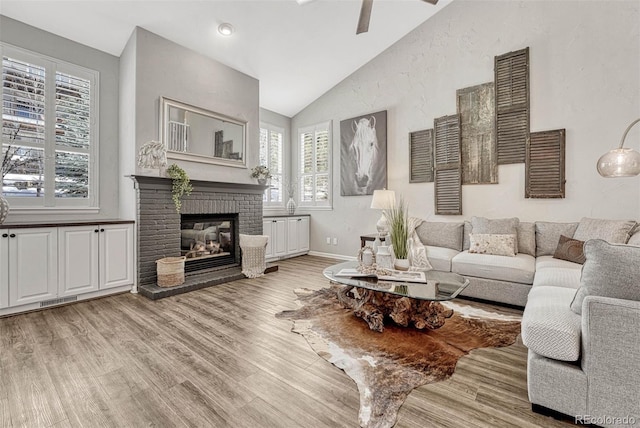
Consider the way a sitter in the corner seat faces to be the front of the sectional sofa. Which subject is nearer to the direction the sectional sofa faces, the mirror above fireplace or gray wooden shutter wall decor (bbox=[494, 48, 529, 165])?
the mirror above fireplace

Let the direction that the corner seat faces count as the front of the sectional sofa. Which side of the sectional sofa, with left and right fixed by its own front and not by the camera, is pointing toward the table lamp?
right

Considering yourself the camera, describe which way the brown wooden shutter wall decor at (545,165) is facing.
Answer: facing the viewer

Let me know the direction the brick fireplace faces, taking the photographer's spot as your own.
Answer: facing the viewer and to the right of the viewer

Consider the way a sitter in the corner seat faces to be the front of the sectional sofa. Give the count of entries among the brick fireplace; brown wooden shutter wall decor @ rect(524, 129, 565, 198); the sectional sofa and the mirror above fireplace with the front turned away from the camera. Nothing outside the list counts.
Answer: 0

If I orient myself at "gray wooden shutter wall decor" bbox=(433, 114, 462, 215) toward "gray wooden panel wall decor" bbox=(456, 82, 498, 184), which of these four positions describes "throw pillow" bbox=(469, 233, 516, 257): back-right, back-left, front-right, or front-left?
front-right

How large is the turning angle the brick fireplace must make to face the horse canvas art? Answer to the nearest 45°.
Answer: approximately 45° to its left

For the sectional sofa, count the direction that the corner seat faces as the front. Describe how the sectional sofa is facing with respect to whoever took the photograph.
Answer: facing the viewer and to the left of the viewer

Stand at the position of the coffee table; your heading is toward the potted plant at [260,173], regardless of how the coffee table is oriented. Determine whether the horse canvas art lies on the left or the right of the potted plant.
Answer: right

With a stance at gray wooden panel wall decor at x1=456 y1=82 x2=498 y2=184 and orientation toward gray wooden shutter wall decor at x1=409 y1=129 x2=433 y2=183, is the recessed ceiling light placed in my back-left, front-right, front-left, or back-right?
front-left

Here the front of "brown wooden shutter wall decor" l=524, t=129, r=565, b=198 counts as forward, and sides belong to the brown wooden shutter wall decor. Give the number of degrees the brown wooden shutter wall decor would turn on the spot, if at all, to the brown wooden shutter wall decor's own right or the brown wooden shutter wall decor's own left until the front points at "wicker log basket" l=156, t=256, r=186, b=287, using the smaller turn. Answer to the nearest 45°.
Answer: approximately 45° to the brown wooden shutter wall decor's own right

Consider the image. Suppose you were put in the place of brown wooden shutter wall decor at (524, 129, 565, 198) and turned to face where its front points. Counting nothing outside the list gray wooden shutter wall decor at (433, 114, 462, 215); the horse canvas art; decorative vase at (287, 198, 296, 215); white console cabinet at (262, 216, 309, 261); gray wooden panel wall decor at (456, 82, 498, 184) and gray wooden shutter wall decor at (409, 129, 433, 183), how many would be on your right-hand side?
6

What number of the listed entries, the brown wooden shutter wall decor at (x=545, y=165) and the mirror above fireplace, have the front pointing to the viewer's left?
0

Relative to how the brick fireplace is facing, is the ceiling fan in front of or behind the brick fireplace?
in front
